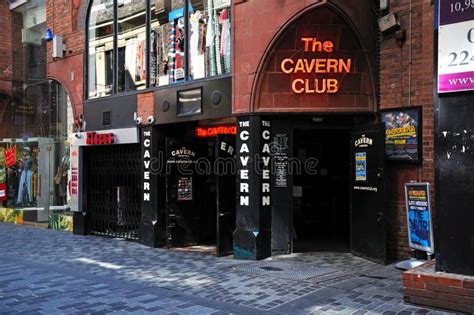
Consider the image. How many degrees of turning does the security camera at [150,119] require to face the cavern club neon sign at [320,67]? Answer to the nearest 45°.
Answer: approximately 90° to its left

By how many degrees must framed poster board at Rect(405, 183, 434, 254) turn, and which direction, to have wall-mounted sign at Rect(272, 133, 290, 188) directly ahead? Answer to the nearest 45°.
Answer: approximately 45° to its right

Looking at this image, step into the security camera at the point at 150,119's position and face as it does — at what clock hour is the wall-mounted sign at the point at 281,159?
The wall-mounted sign is roughly at 9 o'clock from the security camera.

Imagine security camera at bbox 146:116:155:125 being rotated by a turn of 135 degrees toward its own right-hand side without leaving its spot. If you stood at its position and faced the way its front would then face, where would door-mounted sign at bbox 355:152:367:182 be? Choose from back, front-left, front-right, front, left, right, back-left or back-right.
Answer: back-right

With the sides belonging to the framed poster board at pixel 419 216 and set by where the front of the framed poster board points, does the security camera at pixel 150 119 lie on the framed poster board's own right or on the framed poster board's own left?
on the framed poster board's own right

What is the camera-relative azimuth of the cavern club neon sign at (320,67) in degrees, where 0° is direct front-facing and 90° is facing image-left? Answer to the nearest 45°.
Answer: approximately 0°

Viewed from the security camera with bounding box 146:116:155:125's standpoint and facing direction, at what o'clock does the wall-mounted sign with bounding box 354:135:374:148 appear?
The wall-mounted sign is roughly at 9 o'clock from the security camera.

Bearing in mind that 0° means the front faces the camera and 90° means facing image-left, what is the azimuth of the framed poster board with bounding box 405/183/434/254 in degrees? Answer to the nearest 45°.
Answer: approximately 45°
